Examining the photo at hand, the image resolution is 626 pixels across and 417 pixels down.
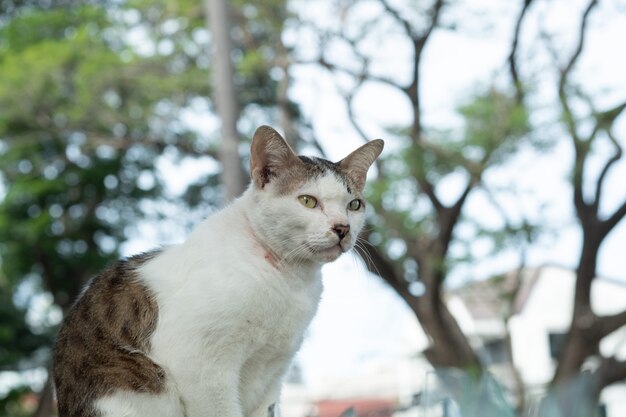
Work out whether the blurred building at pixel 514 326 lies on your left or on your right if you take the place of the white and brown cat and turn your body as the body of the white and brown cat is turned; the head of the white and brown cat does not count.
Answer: on your left

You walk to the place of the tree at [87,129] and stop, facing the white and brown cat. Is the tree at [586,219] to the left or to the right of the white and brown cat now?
left

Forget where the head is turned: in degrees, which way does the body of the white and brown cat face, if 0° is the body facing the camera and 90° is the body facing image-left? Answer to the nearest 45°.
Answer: approximately 315°

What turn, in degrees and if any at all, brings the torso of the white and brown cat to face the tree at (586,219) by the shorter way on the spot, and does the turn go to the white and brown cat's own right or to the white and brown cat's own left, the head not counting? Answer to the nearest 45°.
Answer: approximately 90° to the white and brown cat's own left

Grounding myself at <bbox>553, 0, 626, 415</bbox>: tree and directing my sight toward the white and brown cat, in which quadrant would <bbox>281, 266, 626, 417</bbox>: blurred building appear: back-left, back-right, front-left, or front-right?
back-right

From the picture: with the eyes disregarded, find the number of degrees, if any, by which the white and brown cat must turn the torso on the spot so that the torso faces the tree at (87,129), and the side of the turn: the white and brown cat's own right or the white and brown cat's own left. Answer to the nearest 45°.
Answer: approximately 135° to the white and brown cat's own left

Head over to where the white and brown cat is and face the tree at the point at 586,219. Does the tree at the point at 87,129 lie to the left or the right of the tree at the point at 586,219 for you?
left
